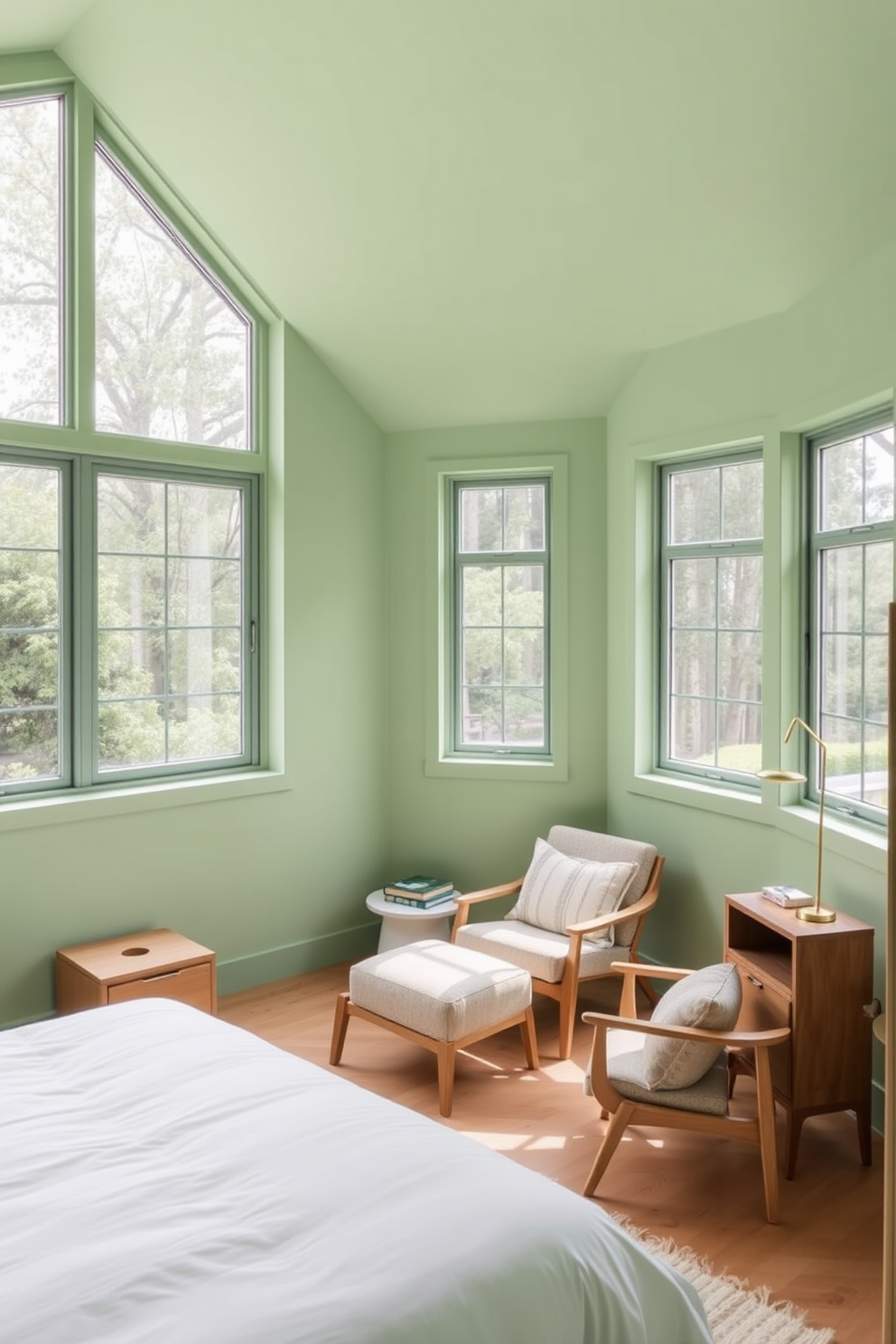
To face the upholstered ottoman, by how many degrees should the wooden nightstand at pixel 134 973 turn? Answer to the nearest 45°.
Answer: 0° — it already faces it

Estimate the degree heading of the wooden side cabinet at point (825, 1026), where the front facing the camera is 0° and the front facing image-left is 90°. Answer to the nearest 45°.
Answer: approximately 45°

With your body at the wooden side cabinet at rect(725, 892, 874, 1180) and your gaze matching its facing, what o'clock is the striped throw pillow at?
The striped throw pillow is roughly at 3 o'clock from the wooden side cabinet.

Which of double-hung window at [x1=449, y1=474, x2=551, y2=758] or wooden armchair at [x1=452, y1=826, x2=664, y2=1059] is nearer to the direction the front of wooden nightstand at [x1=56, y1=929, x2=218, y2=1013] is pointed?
the wooden armchair

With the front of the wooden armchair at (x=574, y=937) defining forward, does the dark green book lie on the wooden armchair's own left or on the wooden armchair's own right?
on the wooden armchair's own right

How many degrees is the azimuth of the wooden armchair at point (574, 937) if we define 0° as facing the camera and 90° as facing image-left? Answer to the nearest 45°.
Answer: approximately 45°

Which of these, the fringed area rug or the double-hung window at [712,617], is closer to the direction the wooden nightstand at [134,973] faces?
the fringed area rug

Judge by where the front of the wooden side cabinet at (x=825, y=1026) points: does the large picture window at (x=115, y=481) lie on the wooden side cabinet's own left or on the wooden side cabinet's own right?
on the wooden side cabinet's own right

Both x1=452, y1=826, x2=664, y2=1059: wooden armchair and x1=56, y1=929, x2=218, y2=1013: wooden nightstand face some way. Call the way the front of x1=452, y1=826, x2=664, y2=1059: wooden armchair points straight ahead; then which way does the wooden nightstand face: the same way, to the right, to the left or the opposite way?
to the left
